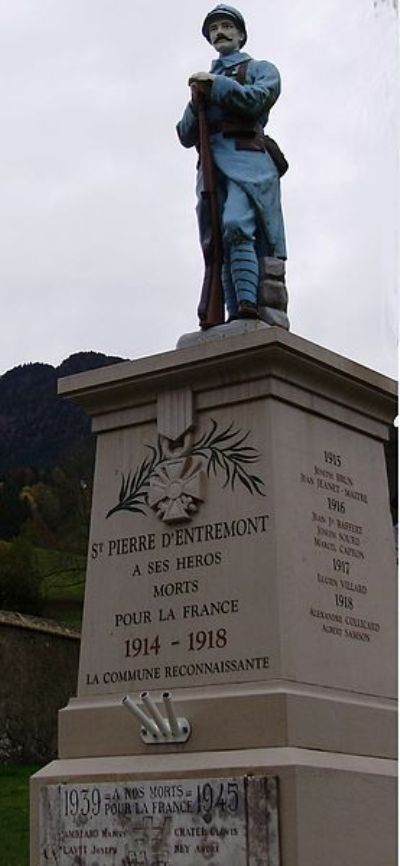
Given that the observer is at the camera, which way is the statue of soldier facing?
facing the viewer and to the left of the viewer

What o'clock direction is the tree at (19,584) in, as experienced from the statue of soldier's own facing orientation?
The tree is roughly at 4 o'clock from the statue of soldier.

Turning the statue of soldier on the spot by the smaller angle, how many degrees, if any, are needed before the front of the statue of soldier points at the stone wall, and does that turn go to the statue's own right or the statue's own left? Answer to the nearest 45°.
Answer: approximately 135° to the statue's own right
